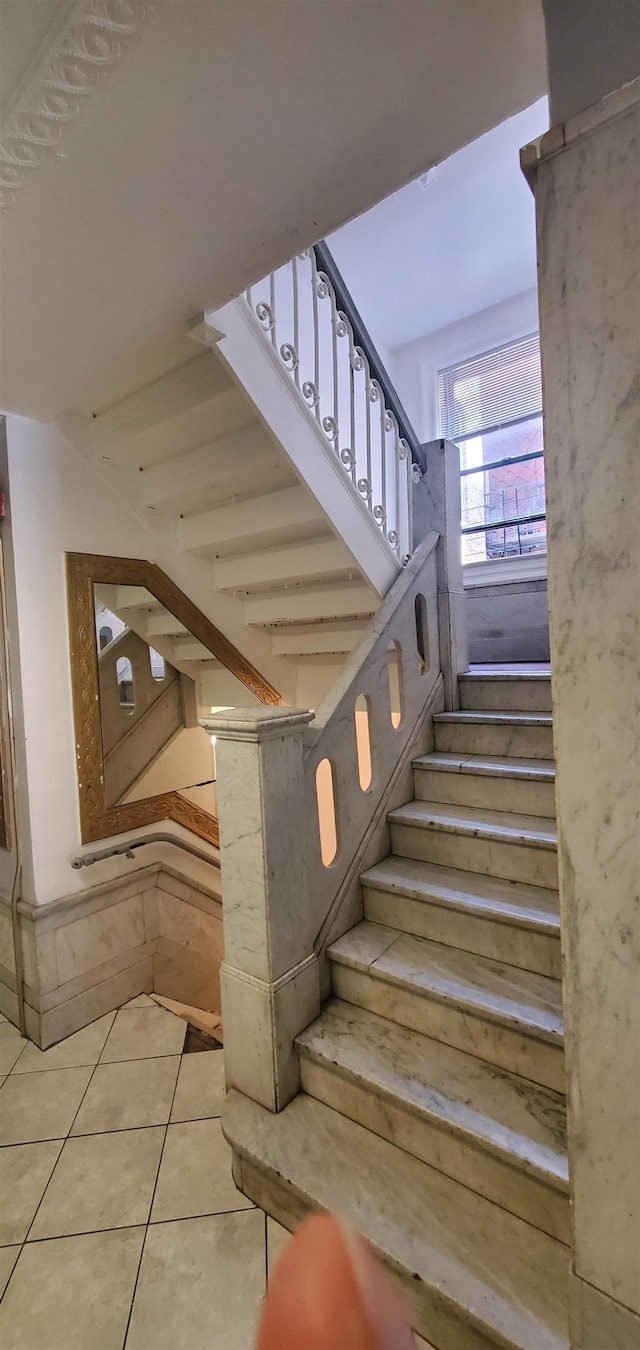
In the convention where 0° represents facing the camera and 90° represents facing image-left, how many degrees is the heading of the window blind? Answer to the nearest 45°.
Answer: approximately 45°

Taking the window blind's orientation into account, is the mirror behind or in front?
in front

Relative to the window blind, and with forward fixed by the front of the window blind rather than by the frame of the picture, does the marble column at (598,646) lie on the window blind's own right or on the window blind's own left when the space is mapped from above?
on the window blind's own left

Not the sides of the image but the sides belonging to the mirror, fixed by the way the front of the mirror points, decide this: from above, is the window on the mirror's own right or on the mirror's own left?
on the mirror's own left

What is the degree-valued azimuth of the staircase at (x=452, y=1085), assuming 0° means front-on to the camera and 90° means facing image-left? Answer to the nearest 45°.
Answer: approximately 45°

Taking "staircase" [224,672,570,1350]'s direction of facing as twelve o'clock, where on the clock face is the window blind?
The window blind is roughly at 5 o'clock from the staircase.

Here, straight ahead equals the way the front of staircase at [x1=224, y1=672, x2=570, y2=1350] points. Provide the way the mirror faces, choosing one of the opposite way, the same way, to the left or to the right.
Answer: to the left

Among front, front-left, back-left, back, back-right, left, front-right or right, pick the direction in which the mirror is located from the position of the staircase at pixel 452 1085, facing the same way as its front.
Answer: right

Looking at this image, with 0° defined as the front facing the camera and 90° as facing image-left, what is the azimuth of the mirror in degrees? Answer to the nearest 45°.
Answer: approximately 315°

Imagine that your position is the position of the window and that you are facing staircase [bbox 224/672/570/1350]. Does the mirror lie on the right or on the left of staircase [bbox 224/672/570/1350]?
right
